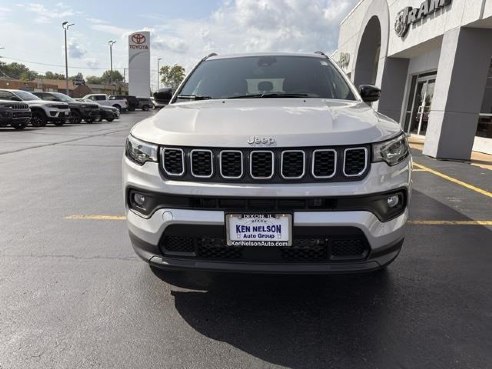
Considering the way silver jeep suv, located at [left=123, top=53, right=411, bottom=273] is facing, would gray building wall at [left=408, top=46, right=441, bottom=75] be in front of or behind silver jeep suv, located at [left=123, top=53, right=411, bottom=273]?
behind

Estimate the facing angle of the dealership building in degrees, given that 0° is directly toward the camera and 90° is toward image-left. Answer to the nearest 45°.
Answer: approximately 45°

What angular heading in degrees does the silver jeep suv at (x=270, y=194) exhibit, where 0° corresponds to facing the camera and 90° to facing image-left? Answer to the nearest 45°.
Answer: approximately 0°

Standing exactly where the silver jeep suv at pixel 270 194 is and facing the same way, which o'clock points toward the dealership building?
The dealership building is roughly at 7 o'clock from the silver jeep suv.

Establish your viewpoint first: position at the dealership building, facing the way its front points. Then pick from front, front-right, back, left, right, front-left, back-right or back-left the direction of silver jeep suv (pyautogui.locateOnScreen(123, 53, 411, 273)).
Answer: front-left
